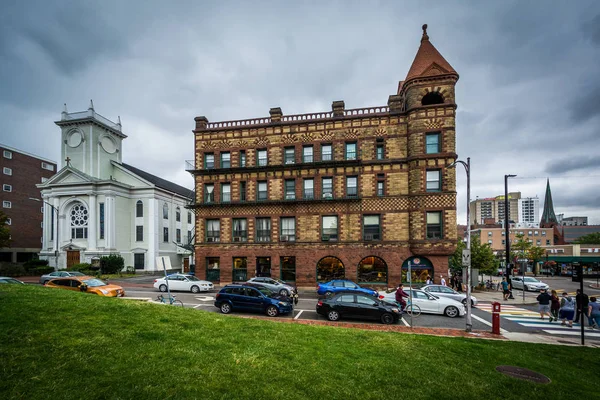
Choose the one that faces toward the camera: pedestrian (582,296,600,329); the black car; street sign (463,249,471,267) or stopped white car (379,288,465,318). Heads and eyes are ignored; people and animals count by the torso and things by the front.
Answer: the street sign

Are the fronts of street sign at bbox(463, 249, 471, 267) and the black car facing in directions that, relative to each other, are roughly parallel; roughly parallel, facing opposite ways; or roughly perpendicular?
roughly perpendicular

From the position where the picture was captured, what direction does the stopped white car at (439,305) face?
facing to the right of the viewer
